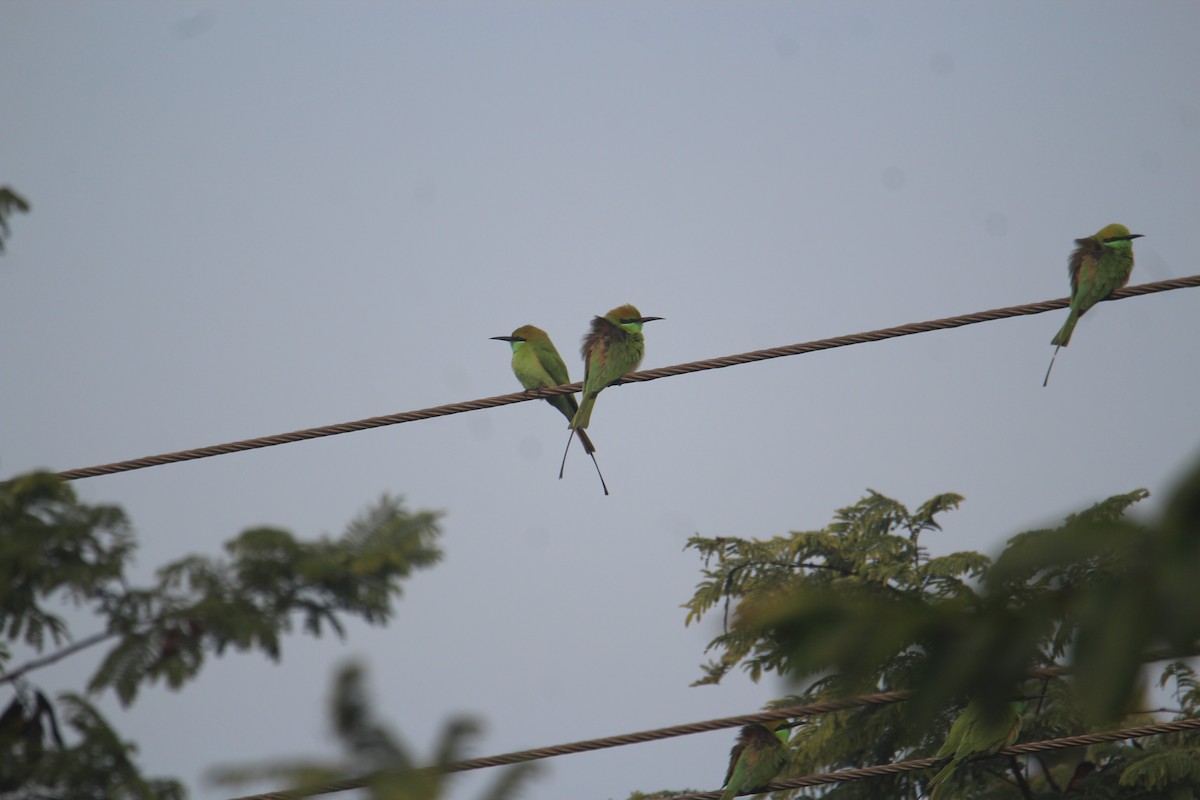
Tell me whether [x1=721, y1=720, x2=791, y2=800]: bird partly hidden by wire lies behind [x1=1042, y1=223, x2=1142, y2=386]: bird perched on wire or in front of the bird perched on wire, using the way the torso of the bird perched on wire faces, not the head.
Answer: behind

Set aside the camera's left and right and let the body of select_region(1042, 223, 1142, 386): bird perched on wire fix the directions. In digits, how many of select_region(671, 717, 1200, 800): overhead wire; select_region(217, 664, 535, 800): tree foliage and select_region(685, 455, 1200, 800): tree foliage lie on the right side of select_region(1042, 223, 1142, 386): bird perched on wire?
3

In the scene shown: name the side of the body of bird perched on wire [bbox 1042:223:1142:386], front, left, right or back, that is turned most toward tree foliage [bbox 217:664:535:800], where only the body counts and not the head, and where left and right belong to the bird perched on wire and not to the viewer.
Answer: right

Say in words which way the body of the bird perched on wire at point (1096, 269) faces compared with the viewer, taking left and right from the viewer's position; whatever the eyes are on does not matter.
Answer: facing to the right of the viewer

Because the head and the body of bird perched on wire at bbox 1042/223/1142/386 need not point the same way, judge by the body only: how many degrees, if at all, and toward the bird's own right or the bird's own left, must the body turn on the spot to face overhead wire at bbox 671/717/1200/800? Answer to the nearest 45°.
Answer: approximately 90° to the bird's own right
